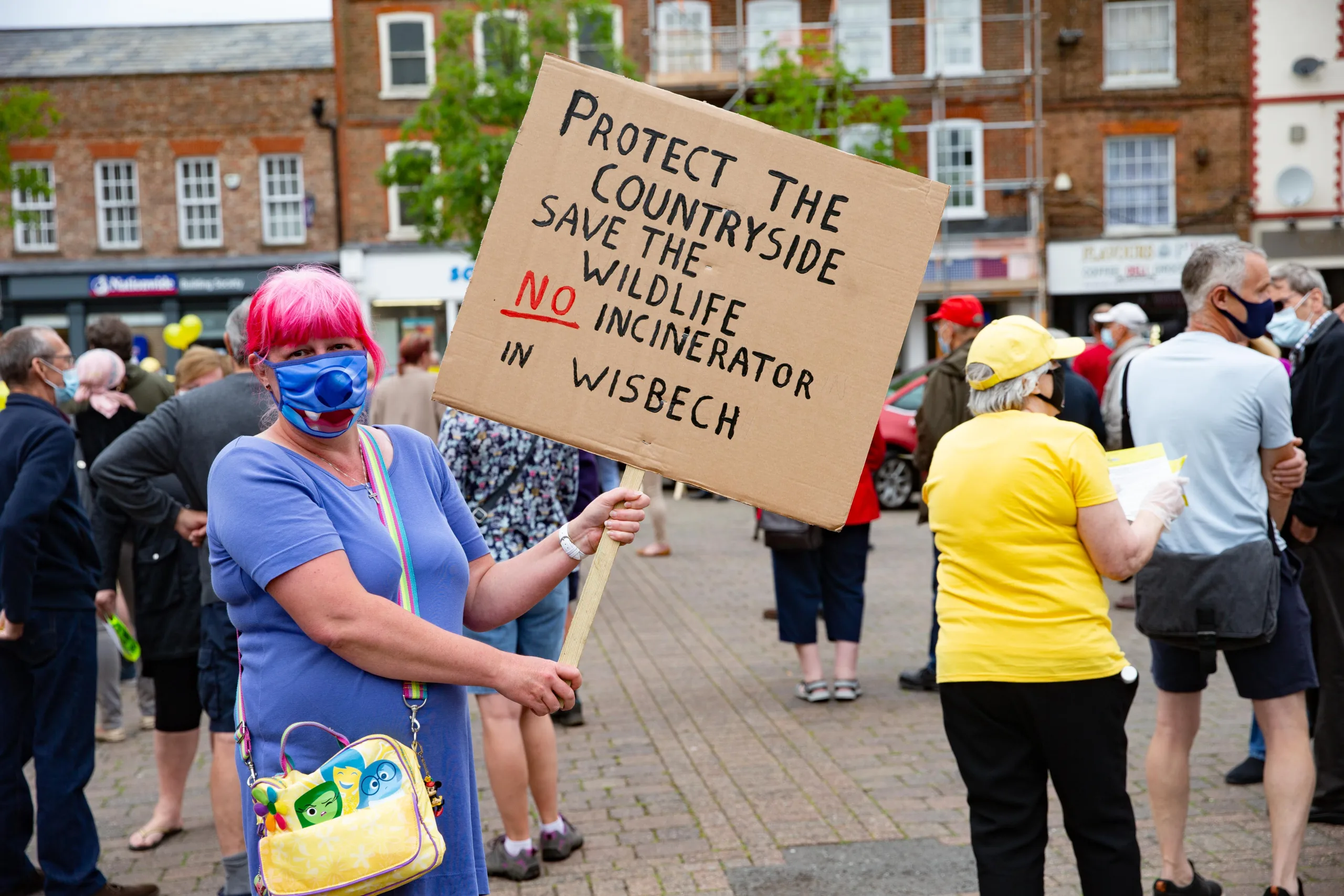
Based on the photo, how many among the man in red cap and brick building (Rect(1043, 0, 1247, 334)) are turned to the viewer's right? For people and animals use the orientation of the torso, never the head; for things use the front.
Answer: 0

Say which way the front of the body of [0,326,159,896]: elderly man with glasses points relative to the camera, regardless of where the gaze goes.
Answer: to the viewer's right

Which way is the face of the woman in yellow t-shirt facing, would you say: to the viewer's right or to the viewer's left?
to the viewer's right

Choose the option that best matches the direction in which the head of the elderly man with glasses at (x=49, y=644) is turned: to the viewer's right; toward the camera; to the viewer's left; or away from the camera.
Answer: to the viewer's right

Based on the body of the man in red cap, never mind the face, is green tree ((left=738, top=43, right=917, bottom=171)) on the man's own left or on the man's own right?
on the man's own right

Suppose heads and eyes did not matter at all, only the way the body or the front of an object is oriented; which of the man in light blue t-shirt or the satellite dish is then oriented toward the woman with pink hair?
the satellite dish

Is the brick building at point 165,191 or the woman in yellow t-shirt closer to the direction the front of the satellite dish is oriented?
the woman in yellow t-shirt

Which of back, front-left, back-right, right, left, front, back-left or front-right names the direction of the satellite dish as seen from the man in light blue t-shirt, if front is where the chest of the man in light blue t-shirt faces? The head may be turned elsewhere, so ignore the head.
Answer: front-left

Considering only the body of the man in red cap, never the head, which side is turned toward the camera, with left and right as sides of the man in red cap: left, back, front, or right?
left

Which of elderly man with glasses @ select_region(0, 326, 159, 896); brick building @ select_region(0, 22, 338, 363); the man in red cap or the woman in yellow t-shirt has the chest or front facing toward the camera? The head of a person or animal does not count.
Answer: the brick building

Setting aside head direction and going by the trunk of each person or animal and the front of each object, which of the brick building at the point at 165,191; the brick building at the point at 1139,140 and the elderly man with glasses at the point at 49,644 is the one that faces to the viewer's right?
the elderly man with glasses

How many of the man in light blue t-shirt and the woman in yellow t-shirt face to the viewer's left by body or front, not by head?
0
